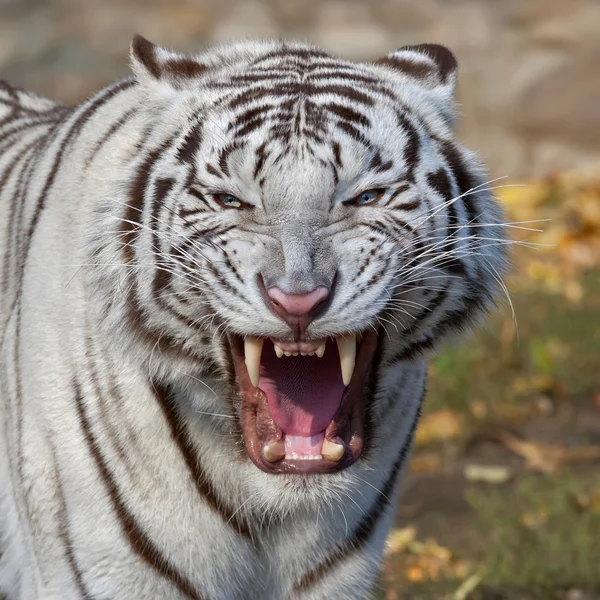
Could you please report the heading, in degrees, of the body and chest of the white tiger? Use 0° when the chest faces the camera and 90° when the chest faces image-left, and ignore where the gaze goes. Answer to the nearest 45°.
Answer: approximately 315°

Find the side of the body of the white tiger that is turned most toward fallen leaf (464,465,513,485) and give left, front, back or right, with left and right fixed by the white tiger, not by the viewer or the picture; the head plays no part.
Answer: left

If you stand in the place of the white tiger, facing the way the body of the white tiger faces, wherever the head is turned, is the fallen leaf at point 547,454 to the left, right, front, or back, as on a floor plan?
left
